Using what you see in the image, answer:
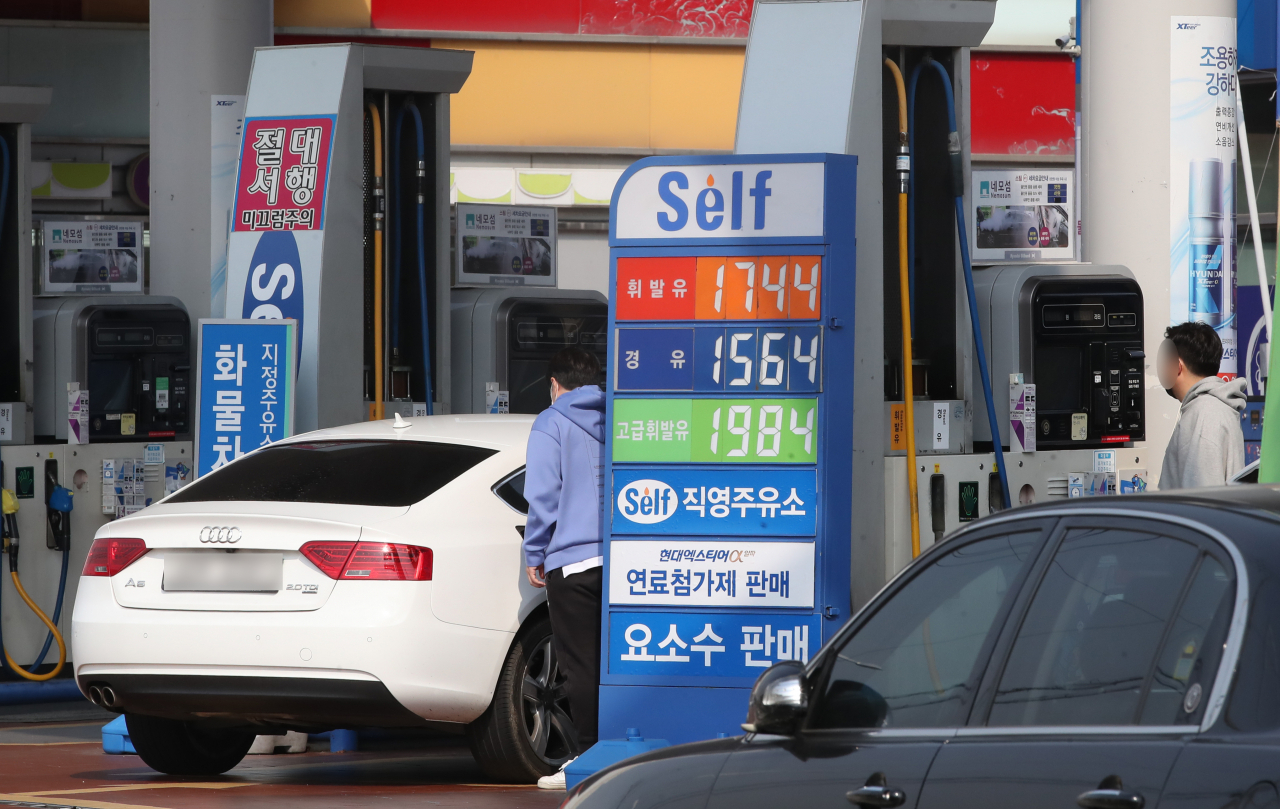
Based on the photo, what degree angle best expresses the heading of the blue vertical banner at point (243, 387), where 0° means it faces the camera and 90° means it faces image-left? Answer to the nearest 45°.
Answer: approximately 0°

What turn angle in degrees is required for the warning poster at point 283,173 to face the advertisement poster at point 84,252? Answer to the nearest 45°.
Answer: approximately 135° to its right

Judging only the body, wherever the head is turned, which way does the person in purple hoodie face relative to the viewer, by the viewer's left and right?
facing away from the viewer and to the left of the viewer

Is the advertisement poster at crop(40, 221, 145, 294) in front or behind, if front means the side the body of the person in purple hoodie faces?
in front

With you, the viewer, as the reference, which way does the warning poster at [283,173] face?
facing the viewer

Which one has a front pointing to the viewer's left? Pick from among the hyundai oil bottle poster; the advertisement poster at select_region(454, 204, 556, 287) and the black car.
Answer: the black car

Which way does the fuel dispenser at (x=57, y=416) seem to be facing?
toward the camera

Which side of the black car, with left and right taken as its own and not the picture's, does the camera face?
left

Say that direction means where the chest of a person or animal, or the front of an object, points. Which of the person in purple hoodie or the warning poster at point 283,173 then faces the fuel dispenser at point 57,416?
the person in purple hoodie

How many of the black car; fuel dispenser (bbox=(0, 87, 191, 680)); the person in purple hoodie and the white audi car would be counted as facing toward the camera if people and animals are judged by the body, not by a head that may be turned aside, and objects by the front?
1

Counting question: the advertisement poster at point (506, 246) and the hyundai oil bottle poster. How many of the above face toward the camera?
2

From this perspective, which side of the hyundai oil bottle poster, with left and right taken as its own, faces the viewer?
front

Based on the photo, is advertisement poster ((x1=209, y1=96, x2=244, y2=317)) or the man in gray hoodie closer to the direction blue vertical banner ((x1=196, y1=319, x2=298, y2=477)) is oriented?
the man in gray hoodie

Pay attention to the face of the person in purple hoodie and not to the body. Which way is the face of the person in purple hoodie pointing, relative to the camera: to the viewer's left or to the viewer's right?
to the viewer's left
